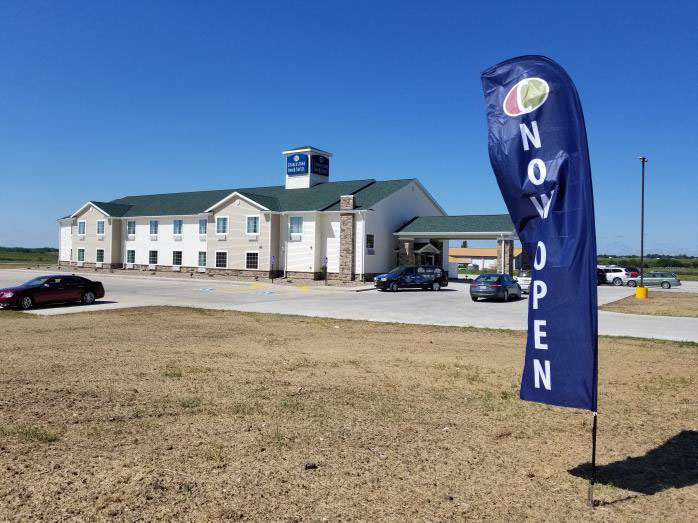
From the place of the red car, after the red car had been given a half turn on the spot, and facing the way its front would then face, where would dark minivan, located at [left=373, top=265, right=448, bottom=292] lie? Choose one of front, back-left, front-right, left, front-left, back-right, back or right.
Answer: front-right

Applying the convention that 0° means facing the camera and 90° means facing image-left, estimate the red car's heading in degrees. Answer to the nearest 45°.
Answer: approximately 45°

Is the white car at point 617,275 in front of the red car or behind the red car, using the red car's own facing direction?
behind
